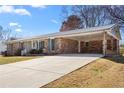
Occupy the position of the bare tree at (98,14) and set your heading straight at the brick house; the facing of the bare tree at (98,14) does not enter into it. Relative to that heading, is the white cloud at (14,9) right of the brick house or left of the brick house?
right

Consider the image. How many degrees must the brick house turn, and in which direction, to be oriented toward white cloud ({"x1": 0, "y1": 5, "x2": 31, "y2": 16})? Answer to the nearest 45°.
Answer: approximately 90° to its right

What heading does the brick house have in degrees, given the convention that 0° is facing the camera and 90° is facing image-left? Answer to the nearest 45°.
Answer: approximately 45°

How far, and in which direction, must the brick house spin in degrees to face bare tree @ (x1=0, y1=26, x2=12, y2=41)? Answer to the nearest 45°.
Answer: approximately 90° to its right

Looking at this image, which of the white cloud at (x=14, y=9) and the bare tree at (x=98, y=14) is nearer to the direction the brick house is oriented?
the white cloud

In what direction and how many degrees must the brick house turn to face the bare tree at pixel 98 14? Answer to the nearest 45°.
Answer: approximately 180°
